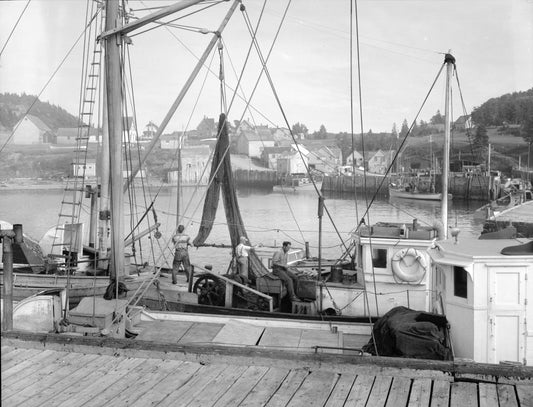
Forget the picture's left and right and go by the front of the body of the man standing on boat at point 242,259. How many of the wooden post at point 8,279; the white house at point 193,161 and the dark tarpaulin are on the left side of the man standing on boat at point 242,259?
1

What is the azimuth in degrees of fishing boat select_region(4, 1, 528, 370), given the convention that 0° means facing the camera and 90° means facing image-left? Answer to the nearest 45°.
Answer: approximately 90°

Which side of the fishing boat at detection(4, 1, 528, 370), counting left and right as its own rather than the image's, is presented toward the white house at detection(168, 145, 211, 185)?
right

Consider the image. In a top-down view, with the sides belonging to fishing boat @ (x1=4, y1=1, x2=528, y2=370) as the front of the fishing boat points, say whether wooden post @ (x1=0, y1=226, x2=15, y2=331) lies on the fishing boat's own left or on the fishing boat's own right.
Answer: on the fishing boat's own left

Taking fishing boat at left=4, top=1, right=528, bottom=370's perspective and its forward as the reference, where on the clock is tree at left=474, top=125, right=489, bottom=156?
The tree is roughly at 4 o'clock from the fishing boat.

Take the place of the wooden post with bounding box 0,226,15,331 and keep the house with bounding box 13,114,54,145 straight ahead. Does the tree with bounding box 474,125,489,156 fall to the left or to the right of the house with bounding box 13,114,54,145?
right
